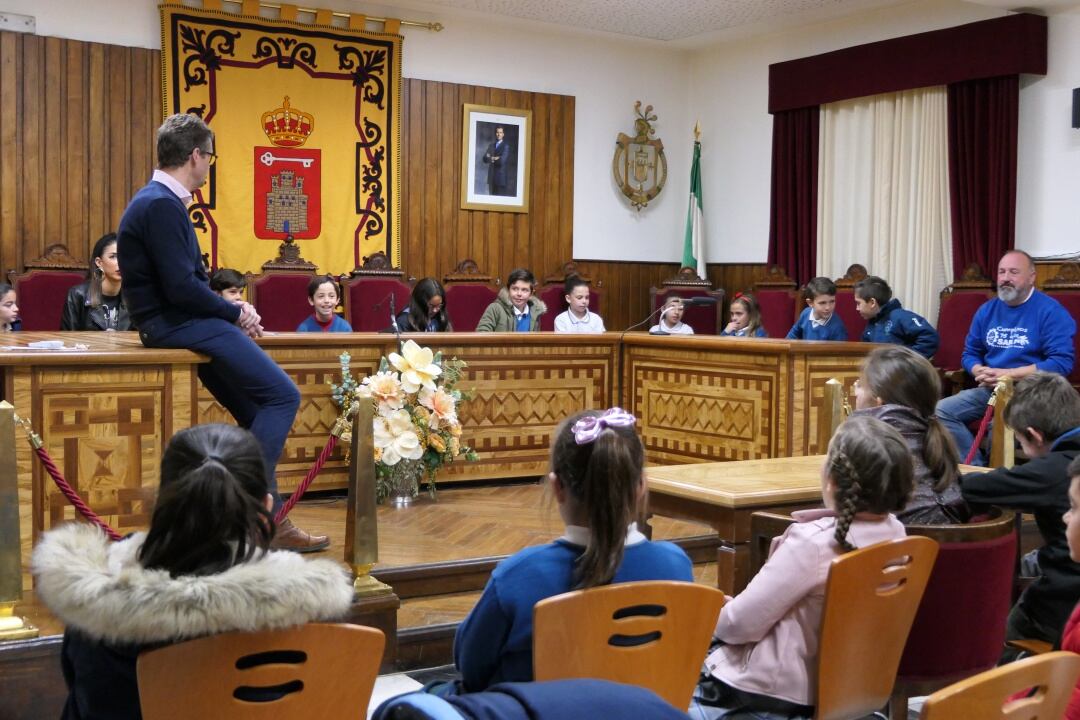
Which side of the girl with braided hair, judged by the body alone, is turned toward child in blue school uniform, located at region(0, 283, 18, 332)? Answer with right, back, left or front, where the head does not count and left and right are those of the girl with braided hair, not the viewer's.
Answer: front

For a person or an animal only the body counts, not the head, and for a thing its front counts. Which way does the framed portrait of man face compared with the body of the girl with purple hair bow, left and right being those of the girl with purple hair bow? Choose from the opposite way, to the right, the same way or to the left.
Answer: the opposite way

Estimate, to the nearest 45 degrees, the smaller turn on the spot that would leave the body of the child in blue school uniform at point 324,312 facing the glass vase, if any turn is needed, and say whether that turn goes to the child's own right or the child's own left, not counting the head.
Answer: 0° — they already face it

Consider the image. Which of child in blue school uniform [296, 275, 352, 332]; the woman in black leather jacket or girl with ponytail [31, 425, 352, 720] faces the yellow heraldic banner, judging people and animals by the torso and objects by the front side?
the girl with ponytail

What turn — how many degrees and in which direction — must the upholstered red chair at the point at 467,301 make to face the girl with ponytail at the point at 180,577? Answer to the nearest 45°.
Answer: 0° — it already faces them

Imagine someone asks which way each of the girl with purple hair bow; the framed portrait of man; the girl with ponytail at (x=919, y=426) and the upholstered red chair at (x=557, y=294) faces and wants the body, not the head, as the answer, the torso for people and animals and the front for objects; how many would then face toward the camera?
2

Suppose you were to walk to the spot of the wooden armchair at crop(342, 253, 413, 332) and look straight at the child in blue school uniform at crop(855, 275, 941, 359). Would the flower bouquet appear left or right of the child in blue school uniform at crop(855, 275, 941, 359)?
right

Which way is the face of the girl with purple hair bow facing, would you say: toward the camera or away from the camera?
away from the camera

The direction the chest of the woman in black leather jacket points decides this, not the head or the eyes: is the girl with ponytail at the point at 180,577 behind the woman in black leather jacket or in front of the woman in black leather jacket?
in front

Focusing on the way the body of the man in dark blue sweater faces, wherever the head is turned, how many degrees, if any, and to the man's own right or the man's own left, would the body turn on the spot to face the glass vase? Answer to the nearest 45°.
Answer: approximately 45° to the man's own left

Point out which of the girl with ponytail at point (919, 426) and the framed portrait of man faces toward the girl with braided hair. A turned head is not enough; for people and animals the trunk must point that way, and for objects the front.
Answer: the framed portrait of man

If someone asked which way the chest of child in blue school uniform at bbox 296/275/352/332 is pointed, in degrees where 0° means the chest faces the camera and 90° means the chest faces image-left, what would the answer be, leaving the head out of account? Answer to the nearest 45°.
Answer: approximately 0°
